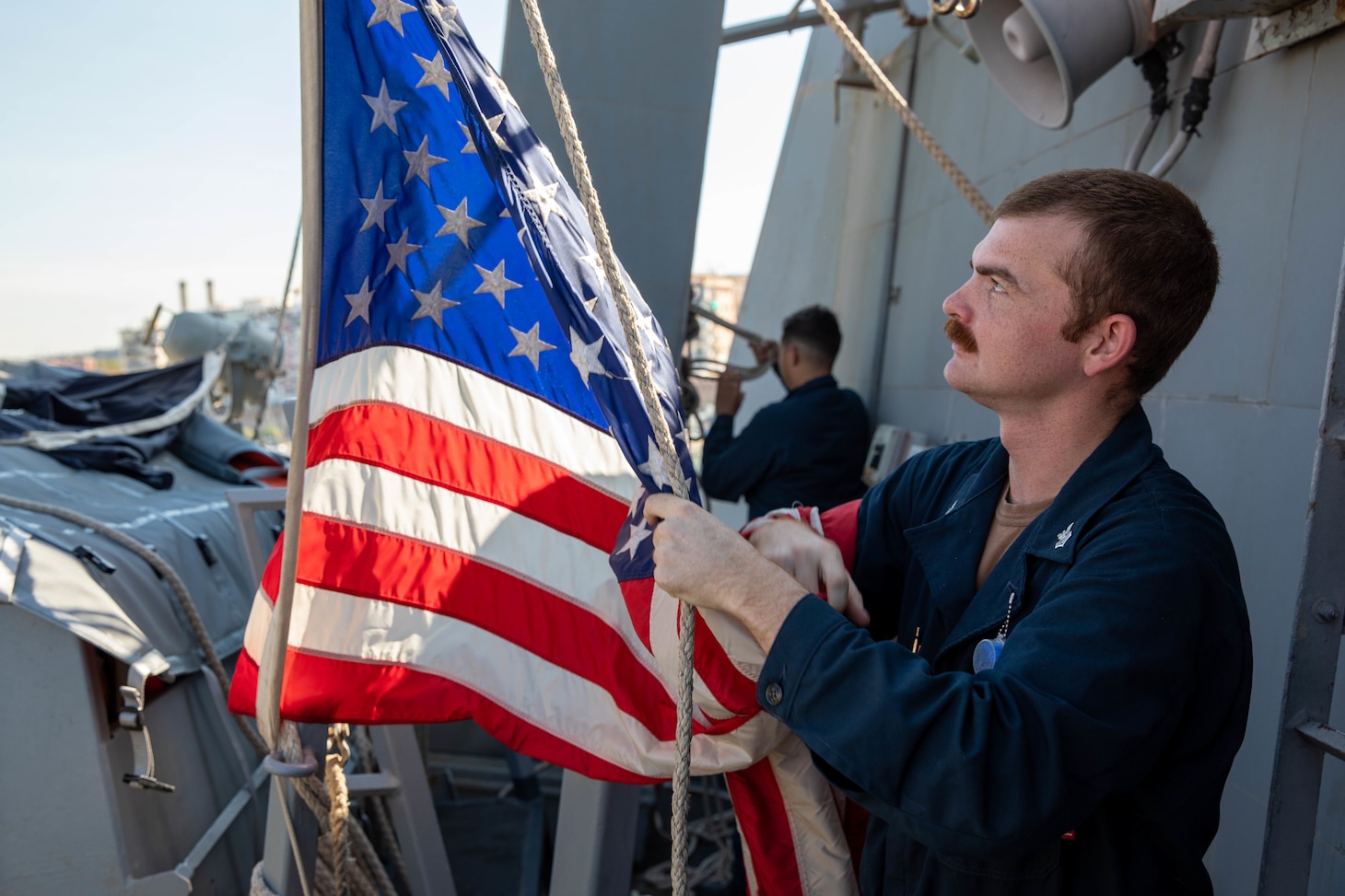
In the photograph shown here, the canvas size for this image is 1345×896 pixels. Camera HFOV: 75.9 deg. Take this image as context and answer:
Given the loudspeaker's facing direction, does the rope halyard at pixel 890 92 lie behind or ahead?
ahead

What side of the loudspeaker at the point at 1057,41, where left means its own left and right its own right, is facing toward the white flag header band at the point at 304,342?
front

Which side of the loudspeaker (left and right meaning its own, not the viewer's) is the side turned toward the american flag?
front

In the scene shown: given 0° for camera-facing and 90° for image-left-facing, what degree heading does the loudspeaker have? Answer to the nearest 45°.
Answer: approximately 45°

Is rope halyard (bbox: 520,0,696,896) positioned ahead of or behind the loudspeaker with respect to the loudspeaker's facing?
ahead
